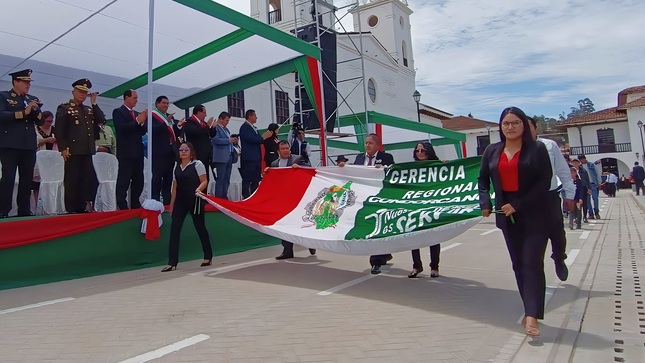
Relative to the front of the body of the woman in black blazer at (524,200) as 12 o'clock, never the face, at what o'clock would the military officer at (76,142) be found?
The military officer is roughly at 3 o'clock from the woman in black blazer.

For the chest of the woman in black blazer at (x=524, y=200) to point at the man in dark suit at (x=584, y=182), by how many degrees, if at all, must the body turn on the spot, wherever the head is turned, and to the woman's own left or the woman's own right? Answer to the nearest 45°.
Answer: approximately 180°

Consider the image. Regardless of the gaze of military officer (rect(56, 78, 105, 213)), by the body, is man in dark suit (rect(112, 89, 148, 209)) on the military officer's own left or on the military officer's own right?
on the military officer's own left

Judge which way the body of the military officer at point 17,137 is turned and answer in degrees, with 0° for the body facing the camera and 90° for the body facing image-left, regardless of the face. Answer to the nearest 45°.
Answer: approximately 315°

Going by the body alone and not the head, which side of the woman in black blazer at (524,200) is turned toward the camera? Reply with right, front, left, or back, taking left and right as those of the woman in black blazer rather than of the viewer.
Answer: front

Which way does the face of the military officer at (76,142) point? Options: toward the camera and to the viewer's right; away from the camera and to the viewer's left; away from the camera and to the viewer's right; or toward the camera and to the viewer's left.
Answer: toward the camera and to the viewer's right

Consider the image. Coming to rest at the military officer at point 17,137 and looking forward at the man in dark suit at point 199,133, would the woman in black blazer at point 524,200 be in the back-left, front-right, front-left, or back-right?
front-right

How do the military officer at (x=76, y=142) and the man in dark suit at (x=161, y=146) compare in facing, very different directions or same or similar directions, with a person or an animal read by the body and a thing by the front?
same or similar directions

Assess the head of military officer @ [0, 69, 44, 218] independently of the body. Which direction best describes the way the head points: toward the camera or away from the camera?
toward the camera

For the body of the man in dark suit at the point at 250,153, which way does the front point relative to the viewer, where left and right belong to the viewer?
facing to the right of the viewer

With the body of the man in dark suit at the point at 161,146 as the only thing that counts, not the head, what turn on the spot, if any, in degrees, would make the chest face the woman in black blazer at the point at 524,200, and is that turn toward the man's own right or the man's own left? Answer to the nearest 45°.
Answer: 0° — they already face them

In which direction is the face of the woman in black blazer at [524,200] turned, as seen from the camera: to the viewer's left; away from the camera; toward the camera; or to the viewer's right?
toward the camera

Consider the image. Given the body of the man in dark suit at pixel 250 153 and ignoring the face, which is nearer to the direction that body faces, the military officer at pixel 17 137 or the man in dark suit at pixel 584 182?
the man in dark suit

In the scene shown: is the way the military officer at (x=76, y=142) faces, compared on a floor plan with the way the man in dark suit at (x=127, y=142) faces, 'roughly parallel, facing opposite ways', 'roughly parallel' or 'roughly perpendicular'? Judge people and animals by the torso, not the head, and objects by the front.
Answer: roughly parallel
